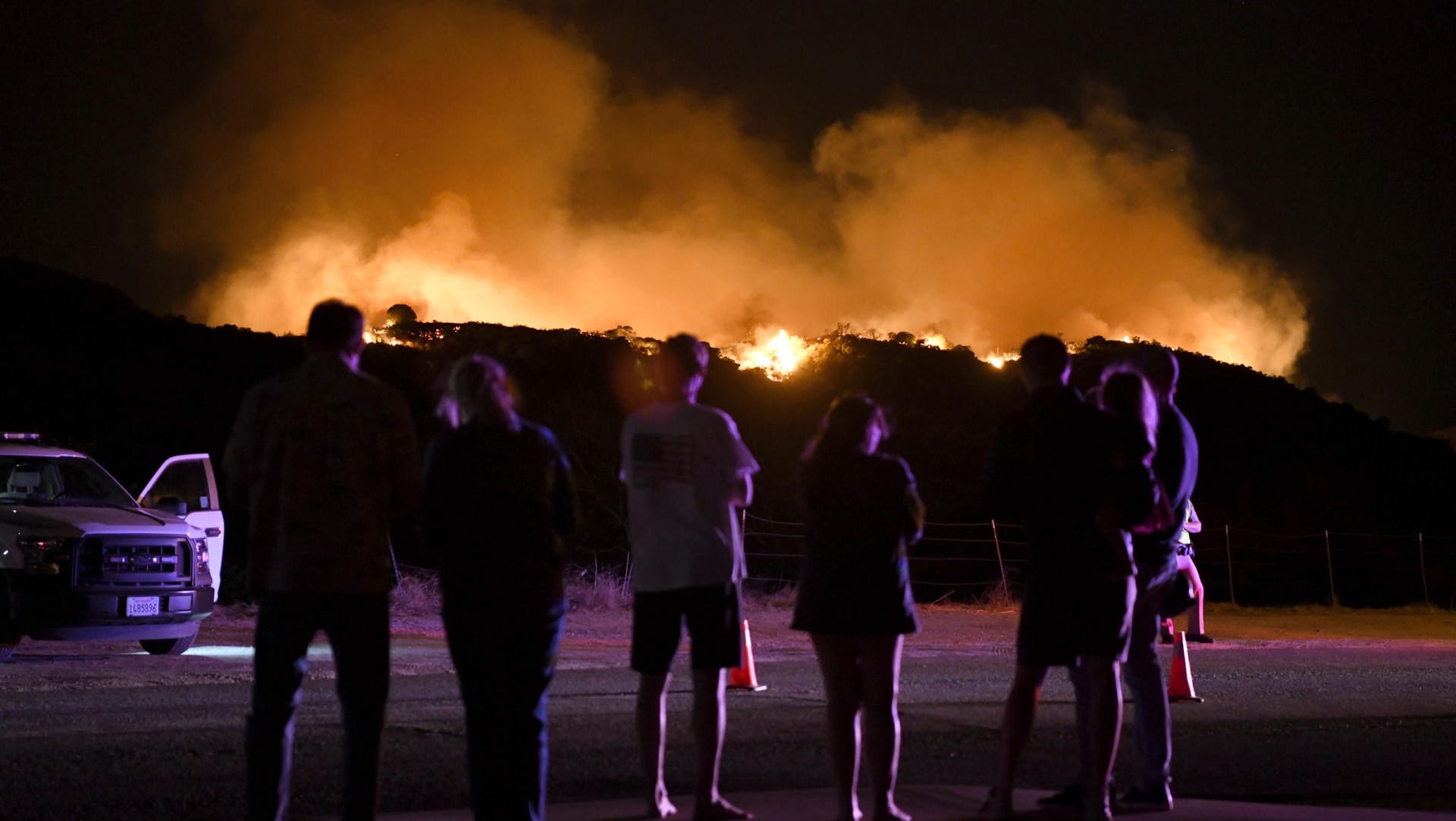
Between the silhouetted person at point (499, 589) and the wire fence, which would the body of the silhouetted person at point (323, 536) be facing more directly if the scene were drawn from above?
the wire fence

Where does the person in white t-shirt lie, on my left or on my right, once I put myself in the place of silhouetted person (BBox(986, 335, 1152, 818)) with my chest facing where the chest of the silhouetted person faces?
on my left

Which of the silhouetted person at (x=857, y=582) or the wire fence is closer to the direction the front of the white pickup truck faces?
the silhouetted person

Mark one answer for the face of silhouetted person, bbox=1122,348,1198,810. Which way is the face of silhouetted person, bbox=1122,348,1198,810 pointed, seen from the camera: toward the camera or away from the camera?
away from the camera

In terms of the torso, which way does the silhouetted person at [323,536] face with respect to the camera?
away from the camera

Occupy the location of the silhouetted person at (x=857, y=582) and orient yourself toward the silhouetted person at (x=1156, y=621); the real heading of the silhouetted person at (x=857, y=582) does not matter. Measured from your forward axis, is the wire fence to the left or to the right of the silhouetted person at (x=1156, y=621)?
left

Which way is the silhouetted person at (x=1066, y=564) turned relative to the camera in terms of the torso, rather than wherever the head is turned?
away from the camera

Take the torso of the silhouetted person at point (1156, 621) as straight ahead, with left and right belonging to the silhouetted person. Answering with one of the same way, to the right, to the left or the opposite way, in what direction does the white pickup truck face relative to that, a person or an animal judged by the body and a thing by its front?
the opposite way
